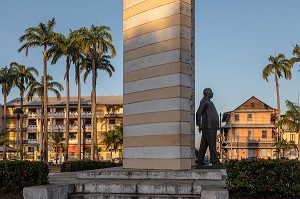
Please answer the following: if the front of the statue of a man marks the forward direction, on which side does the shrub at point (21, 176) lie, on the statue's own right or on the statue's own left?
on the statue's own right
